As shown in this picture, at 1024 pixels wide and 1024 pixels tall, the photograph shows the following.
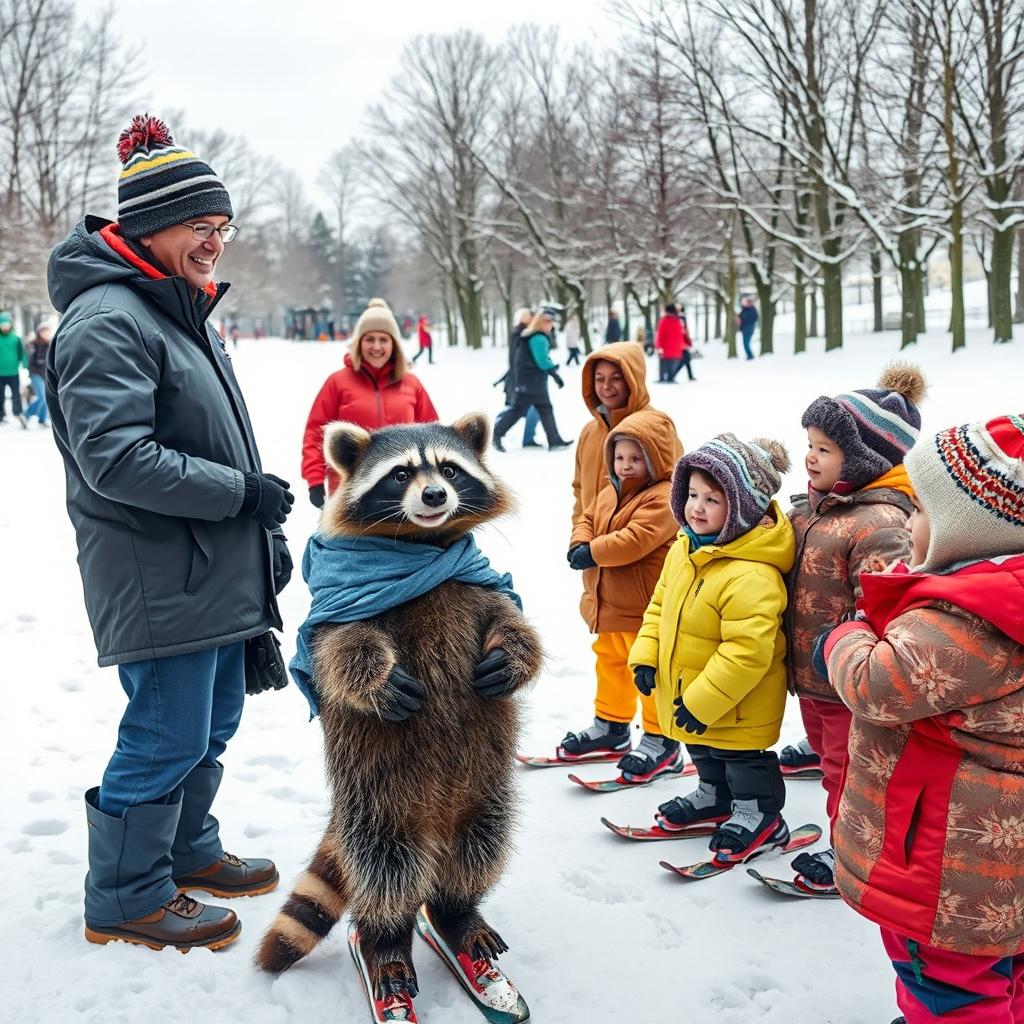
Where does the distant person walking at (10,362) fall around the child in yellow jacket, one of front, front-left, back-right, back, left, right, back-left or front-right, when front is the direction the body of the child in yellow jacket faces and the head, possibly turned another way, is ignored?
right

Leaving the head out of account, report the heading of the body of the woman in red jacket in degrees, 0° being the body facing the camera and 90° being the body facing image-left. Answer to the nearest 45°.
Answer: approximately 0°

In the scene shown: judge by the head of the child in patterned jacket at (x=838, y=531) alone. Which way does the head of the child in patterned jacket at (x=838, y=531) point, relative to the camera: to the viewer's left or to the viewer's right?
to the viewer's left

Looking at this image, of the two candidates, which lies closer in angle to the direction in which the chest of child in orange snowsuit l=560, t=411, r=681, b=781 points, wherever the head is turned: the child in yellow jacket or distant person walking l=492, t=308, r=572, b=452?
the child in yellow jacket

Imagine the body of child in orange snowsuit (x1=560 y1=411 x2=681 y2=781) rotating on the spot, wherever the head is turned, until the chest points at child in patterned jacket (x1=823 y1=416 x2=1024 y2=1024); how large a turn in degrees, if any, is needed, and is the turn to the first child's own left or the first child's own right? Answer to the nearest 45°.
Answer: approximately 45° to the first child's own left

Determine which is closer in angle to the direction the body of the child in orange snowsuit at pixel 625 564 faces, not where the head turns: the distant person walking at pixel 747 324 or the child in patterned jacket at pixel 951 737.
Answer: the child in patterned jacket

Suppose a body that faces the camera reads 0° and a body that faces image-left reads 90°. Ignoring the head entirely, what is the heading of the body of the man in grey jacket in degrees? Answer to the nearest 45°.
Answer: approximately 270°

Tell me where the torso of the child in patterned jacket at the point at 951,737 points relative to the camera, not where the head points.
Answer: to the viewer's left
